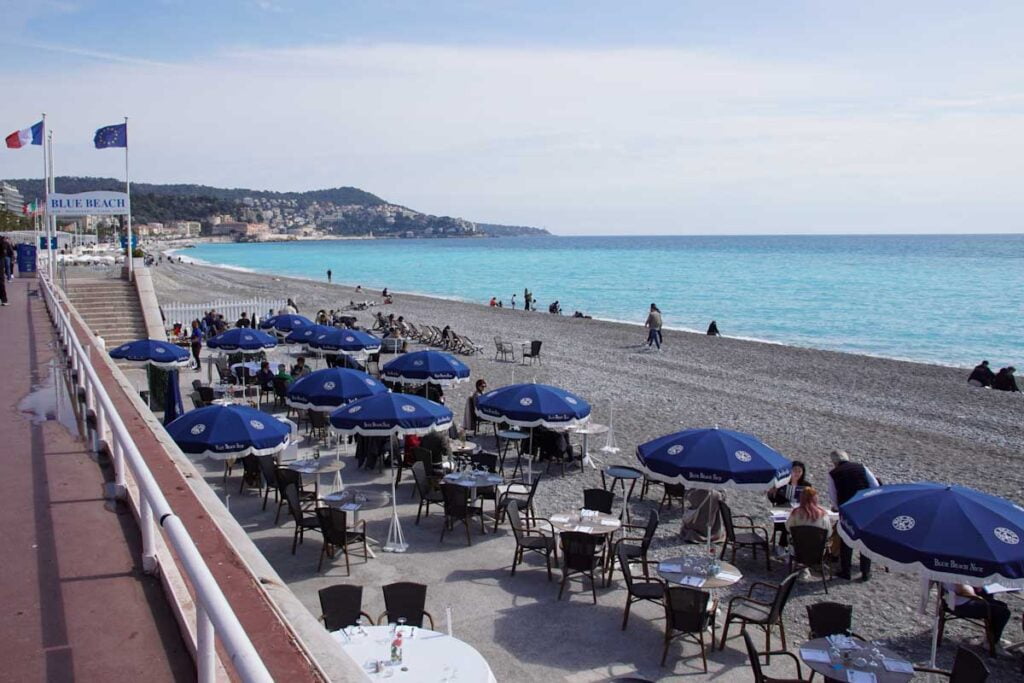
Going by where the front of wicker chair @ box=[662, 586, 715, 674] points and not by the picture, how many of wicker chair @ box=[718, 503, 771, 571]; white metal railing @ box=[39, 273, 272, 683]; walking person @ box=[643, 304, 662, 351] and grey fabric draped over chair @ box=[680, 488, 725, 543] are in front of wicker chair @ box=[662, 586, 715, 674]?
3

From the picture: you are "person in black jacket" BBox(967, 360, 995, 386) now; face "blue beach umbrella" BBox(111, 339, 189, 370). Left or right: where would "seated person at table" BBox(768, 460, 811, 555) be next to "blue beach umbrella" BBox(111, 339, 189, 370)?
left

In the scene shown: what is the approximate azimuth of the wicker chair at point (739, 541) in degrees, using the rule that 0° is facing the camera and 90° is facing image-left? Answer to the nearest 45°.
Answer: approximately 270°

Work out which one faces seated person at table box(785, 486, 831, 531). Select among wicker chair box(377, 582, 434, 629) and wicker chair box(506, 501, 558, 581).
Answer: wicker chair box(506, 501, 558, 581)

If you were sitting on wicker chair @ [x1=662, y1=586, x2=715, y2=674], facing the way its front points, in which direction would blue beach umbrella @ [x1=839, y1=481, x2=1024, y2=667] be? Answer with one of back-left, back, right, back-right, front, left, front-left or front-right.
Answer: right

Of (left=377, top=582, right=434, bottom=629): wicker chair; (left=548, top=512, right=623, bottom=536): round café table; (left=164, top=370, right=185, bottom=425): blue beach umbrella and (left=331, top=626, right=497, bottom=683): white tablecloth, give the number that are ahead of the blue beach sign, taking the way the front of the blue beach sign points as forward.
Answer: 4

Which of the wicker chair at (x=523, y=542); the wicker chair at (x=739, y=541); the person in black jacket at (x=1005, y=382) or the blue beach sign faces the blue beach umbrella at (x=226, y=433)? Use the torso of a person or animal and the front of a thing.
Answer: the blue beach sign

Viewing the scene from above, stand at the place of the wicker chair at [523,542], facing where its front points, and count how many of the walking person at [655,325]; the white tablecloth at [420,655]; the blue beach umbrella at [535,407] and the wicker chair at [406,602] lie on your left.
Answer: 2

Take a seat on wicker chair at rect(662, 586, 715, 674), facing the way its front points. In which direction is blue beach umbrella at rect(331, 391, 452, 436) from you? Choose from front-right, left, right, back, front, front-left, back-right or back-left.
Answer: front-left

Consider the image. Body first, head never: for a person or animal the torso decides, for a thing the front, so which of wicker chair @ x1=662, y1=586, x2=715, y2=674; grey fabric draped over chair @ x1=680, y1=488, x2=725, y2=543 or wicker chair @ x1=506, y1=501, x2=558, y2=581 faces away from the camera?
wicker chair @ x1=662, y1=586, x2=715, y2=674

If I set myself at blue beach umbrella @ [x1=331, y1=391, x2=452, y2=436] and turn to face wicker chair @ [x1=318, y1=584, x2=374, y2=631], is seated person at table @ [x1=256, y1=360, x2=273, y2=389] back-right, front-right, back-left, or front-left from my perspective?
back-right

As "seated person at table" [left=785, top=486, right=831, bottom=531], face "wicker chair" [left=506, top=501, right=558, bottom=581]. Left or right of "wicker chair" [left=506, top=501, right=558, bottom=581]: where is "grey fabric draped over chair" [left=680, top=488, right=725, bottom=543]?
right

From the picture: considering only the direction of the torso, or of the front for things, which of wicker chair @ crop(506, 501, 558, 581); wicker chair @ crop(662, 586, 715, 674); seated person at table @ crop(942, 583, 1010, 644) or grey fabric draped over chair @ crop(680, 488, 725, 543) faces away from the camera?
wicker chair @ crop(662, 586, 715, 674)

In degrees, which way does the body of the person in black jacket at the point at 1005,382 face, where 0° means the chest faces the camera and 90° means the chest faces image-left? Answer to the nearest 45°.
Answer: approximately 225°
